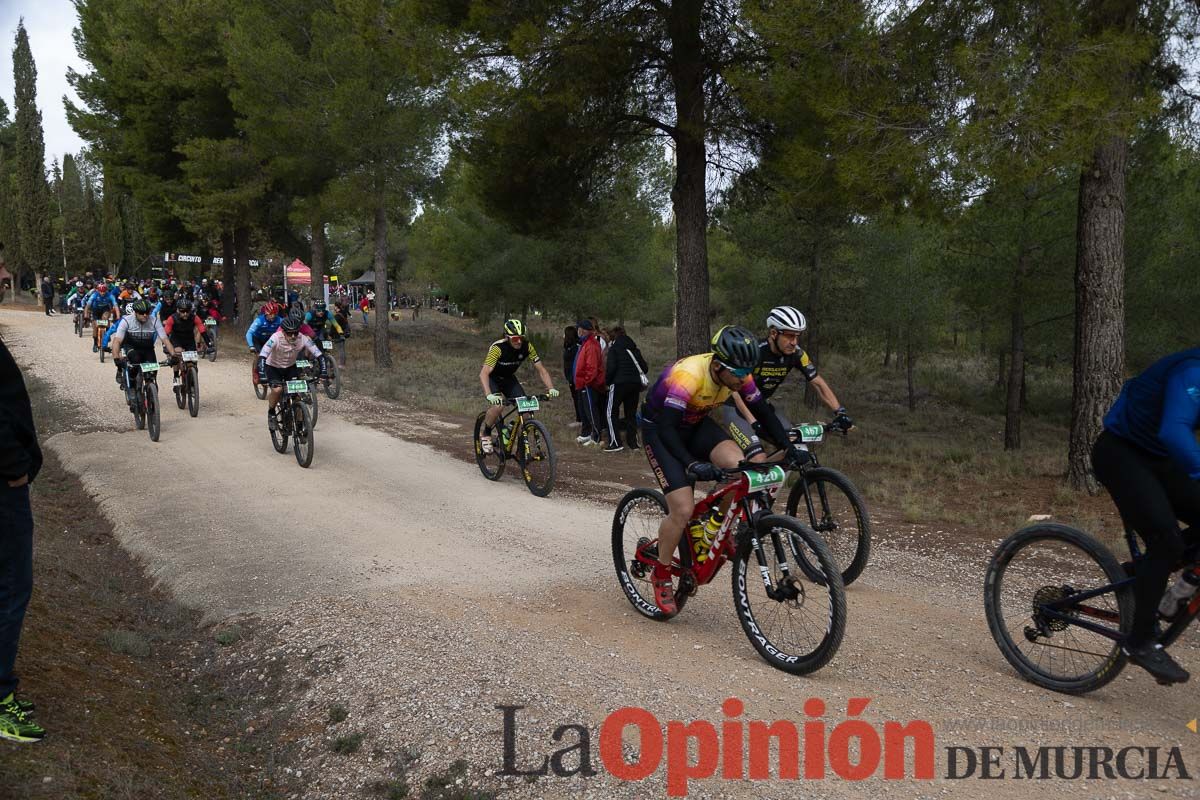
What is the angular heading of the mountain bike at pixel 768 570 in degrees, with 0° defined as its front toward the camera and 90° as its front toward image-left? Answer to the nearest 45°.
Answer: approximately 315°

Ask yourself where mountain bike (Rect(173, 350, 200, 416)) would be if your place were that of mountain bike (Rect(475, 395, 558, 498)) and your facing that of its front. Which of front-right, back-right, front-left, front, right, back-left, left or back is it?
back

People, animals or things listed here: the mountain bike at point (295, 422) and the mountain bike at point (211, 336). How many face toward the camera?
2

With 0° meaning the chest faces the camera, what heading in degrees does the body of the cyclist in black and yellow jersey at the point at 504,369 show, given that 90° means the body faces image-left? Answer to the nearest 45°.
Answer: approximately 315°

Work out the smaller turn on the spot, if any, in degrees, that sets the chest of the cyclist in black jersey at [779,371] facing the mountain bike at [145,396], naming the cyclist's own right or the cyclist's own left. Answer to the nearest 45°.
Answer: approximately 180°

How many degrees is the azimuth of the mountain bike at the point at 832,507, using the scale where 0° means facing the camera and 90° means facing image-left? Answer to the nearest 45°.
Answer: approximately 315°

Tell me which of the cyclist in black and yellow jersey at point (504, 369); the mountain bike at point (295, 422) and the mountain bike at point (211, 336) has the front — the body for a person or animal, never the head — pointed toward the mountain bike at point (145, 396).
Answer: the mountain bike at point (211, 336)

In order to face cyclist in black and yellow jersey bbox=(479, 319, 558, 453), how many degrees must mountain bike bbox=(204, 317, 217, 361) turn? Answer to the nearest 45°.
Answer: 0° — it already faces them

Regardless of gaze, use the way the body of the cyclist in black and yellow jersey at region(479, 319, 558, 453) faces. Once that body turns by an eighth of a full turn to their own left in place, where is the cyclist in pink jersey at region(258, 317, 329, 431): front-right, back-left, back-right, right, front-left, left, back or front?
back-left

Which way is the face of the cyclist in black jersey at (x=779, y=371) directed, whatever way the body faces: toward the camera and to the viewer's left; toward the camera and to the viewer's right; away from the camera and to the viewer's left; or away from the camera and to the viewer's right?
toward the camera and to the viewer's right

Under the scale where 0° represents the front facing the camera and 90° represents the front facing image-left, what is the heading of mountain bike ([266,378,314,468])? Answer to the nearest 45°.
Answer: approximately 0°

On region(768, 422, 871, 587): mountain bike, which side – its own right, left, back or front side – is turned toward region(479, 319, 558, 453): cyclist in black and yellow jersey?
back
